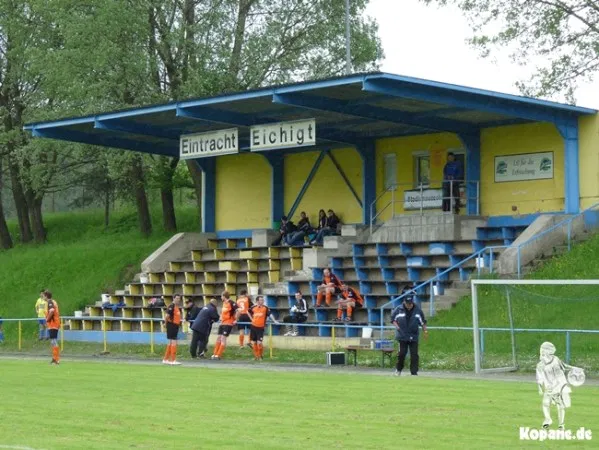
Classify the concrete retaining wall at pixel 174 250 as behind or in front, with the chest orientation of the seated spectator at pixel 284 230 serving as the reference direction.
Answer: in front

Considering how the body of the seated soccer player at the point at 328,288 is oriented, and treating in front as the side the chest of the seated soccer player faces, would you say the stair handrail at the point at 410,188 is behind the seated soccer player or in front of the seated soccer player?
behind

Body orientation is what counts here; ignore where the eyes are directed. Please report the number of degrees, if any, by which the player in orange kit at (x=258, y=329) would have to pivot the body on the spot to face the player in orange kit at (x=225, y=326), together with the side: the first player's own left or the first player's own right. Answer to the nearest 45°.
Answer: approximately 135° to the first player's own right

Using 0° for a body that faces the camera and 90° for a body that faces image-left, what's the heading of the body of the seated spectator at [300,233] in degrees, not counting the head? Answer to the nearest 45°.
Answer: approximately 45°

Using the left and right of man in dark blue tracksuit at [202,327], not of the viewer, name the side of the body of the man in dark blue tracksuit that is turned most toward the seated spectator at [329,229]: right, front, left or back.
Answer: front

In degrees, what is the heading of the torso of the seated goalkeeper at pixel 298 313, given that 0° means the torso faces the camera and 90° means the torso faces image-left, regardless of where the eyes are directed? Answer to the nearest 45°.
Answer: approximately 45°

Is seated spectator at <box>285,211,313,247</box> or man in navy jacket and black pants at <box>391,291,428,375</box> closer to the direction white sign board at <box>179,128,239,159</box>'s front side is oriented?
the man in navy jacket and black pants

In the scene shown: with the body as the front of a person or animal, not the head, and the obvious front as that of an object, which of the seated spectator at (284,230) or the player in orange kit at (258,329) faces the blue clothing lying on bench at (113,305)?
the seated spectator at (284,230)
